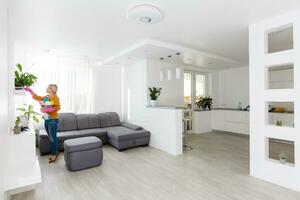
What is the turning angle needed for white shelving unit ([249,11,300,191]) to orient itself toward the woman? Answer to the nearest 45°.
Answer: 0° — it already faces them

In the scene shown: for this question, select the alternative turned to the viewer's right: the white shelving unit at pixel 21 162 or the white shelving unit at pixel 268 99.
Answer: the white shelving unit at pixel 21 162

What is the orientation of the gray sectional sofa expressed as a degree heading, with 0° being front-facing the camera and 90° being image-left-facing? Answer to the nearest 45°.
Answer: approximately 315°

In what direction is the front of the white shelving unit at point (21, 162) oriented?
to the viewer's right

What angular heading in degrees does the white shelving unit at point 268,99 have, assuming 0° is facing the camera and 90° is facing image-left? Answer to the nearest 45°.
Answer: approximately 45°

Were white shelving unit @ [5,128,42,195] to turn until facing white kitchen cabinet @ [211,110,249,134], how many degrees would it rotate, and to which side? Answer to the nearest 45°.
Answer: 0° — it already faces it

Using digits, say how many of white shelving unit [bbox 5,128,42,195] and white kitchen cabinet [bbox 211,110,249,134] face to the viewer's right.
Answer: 1
